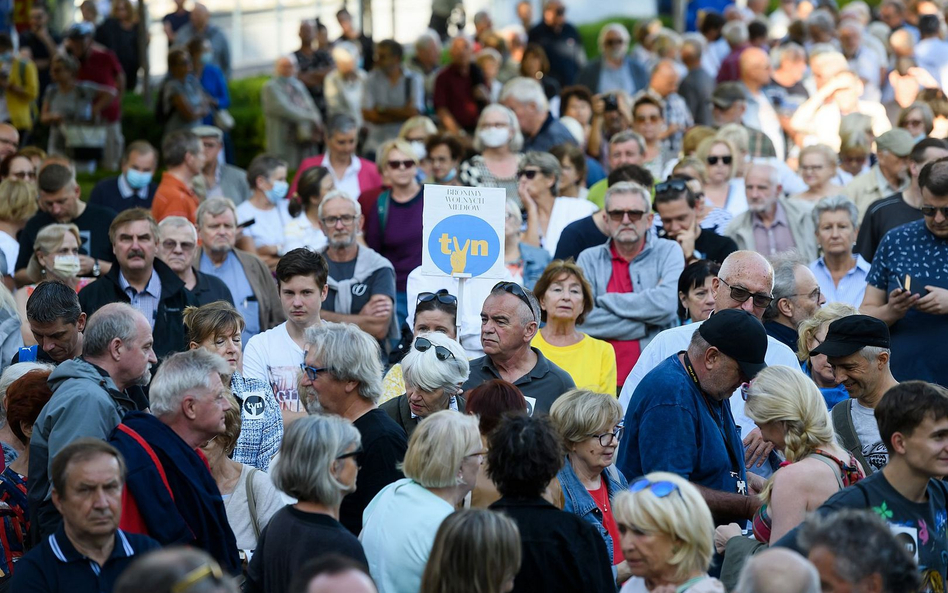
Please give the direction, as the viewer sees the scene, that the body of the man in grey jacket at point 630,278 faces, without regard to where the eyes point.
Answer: toward the camera

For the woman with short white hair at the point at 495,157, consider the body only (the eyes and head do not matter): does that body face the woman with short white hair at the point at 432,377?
yes

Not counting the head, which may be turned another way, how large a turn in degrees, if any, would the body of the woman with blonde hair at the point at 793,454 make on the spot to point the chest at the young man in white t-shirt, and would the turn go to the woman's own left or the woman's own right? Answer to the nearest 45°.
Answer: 0° — they already face them

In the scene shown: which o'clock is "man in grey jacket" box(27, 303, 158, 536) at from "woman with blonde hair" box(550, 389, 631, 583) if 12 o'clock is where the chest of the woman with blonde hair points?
The man in grey jacket is roughly at 4 o'clock from the woman with blonde hair.

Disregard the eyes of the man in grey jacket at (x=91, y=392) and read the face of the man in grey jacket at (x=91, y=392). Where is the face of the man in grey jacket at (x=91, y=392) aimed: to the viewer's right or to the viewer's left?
to the viewer's right

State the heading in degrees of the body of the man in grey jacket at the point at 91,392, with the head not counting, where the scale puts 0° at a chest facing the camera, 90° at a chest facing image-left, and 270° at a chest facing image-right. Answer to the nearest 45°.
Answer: approximately 270°

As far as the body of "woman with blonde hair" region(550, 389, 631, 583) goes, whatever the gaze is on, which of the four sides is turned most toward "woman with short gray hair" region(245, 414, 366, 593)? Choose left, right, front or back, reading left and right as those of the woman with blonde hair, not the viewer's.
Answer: right

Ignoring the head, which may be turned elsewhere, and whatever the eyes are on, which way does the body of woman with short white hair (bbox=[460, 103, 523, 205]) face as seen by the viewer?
toward the camera

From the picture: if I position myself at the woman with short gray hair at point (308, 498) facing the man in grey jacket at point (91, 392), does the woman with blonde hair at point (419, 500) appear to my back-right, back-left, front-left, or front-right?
back-right

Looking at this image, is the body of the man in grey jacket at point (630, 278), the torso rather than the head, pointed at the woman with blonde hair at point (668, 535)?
yes

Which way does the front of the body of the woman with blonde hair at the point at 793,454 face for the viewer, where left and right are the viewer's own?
facing away from the viewer and to the left of the viewer

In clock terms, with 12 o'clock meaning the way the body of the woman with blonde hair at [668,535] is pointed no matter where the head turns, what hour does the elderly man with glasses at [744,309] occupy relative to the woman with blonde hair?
The elderly man with glasses is roughly at 5 o'clock from the woman with blonde hair.

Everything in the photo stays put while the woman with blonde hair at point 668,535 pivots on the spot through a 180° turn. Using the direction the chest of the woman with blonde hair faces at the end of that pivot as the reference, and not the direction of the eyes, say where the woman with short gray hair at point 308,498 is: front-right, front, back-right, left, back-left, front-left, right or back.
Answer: back-left

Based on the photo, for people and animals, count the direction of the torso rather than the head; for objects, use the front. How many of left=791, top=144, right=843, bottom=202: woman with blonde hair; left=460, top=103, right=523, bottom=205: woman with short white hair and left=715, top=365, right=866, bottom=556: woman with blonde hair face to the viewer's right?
0

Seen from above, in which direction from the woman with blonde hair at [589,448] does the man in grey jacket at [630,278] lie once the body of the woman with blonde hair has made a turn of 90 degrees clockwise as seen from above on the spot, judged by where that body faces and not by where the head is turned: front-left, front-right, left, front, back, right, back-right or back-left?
back-right

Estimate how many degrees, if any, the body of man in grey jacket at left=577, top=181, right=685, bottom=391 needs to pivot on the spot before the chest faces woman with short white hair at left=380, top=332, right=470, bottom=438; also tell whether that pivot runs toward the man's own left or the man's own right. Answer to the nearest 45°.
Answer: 0° — they already face them
